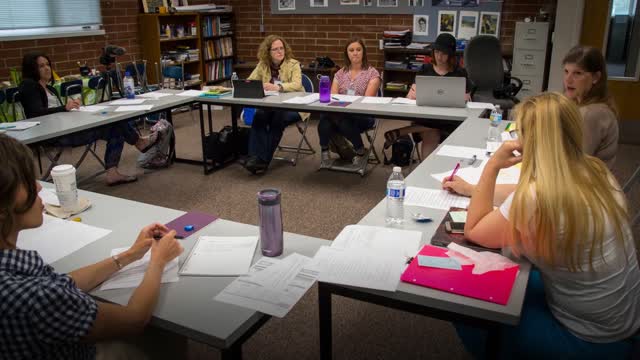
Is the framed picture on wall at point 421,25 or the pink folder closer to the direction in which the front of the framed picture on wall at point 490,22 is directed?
the pink folder

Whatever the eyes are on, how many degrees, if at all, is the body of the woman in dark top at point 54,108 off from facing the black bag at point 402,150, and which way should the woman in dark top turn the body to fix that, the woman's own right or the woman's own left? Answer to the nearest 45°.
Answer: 0° — they already face it

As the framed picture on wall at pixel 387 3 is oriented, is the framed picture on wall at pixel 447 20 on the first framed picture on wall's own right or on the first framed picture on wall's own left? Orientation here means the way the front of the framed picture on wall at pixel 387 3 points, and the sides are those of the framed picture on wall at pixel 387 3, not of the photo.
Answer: on the first framed picture on wall's own left

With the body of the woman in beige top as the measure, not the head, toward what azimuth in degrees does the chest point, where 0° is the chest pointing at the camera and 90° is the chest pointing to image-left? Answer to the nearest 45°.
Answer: approximately 90°

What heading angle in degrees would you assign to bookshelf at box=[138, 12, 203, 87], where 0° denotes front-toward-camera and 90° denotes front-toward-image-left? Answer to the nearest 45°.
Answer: approximately 315°

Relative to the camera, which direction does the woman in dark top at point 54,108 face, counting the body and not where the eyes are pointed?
to the viewer's right
